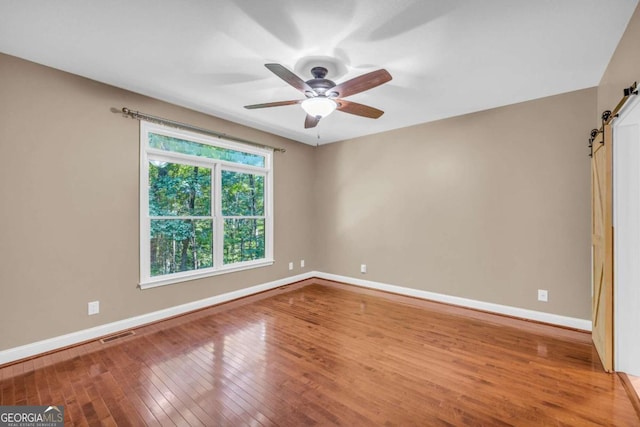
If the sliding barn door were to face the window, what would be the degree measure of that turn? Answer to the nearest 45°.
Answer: approximately 45° to its left

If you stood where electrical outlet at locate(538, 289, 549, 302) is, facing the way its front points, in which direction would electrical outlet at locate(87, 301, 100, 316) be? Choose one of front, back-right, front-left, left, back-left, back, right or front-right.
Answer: front-right

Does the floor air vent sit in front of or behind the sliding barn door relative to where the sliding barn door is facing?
in front

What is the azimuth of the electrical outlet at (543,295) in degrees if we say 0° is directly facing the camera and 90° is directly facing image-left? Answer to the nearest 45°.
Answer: approximately 0°

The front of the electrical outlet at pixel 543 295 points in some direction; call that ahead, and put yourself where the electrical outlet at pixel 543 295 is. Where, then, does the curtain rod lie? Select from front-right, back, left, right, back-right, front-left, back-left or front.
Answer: front-right

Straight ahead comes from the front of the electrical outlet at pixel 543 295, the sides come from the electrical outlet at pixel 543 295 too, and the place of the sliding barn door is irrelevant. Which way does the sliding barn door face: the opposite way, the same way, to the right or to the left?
to the right

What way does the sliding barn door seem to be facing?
to the viewer's left

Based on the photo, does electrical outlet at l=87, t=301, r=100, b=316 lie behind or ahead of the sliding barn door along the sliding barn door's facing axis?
ahead

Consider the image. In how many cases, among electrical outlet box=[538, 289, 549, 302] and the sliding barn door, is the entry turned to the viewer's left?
1
